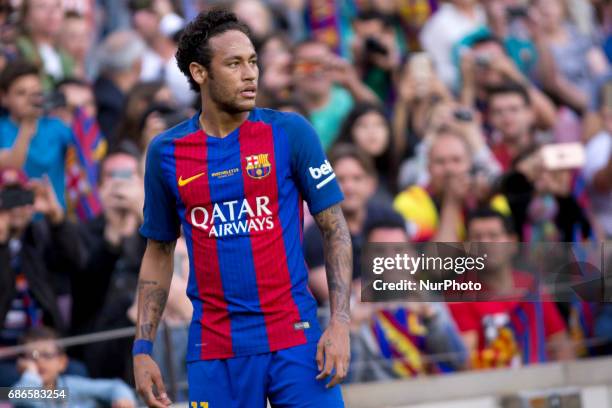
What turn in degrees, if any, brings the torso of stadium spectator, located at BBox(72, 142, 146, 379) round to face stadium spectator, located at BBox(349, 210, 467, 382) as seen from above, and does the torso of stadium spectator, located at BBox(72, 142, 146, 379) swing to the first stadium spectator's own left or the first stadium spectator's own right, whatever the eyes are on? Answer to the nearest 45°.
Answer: approximately 90° to the first stadium spectator's own left

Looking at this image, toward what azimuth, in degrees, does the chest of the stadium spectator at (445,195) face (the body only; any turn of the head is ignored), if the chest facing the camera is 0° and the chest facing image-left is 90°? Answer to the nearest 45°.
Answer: approximately 0°

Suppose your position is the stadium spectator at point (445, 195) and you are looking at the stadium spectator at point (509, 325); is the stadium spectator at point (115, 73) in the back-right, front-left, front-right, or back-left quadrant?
back-right

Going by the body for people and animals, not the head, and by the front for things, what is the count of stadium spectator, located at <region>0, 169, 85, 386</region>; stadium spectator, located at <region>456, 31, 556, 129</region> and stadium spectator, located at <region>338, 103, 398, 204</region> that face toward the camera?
3

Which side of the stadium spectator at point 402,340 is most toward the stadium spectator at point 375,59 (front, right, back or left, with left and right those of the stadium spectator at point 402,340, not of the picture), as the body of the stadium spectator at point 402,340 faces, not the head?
back

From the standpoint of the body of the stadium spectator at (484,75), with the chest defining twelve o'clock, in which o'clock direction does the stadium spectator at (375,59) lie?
the stadium spectator at (375,59) is roughly at 2 o'clock from the stadium spectator at (484,75).
